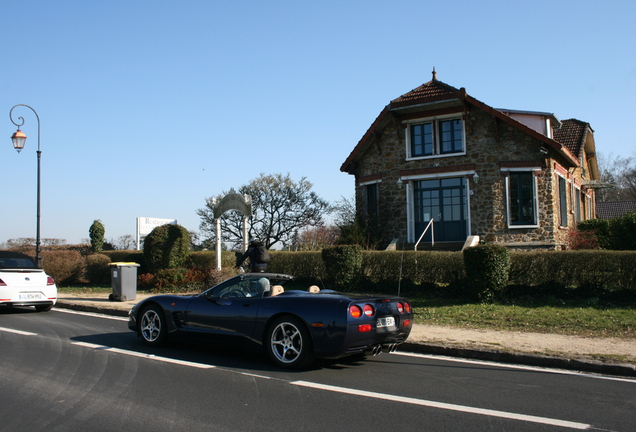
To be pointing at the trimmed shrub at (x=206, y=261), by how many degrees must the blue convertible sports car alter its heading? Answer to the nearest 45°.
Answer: approximately 45° to its right

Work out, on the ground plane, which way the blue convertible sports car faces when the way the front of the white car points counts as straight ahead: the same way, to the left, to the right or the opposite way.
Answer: the same way

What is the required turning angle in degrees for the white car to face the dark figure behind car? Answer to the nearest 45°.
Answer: approximately 135° to its right

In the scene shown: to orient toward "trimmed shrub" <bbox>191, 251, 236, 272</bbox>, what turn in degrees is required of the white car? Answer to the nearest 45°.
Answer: approximately 90° to its right

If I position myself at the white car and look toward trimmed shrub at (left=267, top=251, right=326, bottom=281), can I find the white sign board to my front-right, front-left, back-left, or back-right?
front-left

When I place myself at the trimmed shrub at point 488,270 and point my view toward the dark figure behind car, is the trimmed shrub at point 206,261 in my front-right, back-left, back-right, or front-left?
front-right

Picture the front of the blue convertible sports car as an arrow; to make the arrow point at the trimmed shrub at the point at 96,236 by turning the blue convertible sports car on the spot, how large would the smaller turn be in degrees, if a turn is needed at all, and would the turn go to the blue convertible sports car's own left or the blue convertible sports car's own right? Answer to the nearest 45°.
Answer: approximately 45° to the blue convertible sports car's own right

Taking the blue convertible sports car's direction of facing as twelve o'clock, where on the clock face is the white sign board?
The white sign board is roughly at 1 o'clock from the blue convertible sports car.

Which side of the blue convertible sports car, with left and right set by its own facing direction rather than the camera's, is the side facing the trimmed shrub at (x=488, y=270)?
right

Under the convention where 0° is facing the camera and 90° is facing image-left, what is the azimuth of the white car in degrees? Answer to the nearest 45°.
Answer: approximately 135°

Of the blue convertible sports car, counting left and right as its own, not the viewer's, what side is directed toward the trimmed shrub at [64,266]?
front

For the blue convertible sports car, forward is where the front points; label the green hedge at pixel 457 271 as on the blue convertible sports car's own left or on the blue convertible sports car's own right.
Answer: on the blue convertible sports car's own right

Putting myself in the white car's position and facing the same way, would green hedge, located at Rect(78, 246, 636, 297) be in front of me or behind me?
behind

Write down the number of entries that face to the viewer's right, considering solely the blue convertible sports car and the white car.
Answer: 0

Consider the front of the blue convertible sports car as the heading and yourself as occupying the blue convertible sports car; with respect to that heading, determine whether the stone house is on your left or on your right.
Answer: on your right

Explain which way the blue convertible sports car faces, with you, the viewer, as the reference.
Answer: facing away from the viewer and to the left of the viewer
